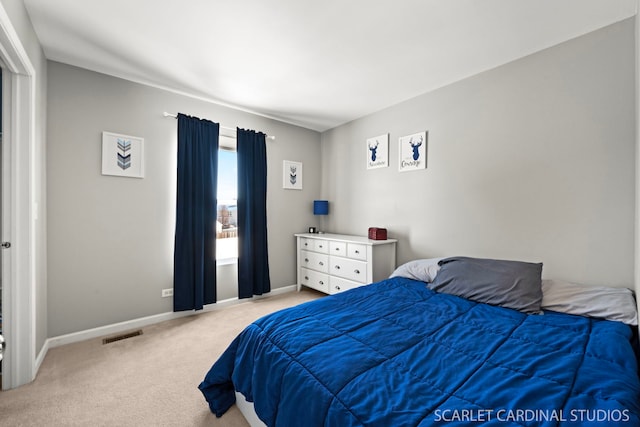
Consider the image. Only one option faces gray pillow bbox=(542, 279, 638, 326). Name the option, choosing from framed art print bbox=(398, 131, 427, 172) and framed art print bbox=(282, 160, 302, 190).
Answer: framed art print bbox=(282, 160, 302, 190)

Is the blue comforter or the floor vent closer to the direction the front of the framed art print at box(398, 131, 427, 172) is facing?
the floor vent

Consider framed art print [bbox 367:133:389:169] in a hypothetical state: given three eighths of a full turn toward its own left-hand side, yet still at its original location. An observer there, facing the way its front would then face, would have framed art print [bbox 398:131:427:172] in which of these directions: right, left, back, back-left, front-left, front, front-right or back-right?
front-right

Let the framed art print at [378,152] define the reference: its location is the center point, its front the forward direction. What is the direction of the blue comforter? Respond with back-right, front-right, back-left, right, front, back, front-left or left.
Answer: front-left

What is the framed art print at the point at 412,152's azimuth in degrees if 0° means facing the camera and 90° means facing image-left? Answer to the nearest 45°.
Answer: approximately 45°

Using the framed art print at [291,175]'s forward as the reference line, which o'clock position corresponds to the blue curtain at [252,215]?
The blue curtain is roughly at 3 o'clock from the framed art print.

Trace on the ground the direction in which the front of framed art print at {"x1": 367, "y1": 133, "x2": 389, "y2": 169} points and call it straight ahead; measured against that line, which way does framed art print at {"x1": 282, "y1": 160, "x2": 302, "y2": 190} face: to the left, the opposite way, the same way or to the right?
to the left

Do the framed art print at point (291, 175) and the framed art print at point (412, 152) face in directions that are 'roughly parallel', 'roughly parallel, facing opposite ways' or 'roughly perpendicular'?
roughly perpendicular

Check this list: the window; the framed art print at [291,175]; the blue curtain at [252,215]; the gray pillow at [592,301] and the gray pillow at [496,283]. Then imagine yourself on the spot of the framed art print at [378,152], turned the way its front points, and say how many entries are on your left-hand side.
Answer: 2

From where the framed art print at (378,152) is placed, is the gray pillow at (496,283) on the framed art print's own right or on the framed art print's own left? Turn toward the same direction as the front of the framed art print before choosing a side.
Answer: on the framed art print's own left

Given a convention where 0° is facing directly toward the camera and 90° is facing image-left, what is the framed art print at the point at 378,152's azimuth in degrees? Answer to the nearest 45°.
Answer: approximately 45°

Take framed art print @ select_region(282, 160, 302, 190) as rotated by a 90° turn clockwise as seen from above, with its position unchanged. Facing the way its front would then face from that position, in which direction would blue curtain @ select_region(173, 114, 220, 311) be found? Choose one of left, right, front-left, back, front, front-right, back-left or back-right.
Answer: front

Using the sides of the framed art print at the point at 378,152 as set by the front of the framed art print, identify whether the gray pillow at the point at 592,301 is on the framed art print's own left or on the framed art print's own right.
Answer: on the framed art print's own left
